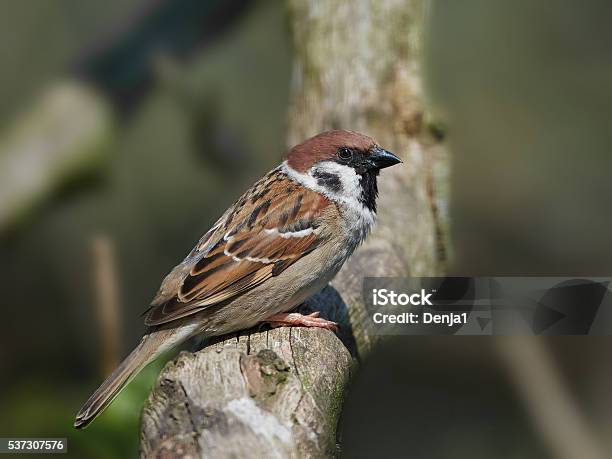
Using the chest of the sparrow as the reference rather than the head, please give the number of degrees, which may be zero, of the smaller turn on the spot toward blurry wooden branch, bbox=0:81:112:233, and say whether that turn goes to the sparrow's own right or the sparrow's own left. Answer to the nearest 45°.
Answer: approximately 135° to the sparrow's own left

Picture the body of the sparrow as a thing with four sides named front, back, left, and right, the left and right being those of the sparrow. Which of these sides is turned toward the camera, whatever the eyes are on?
right
